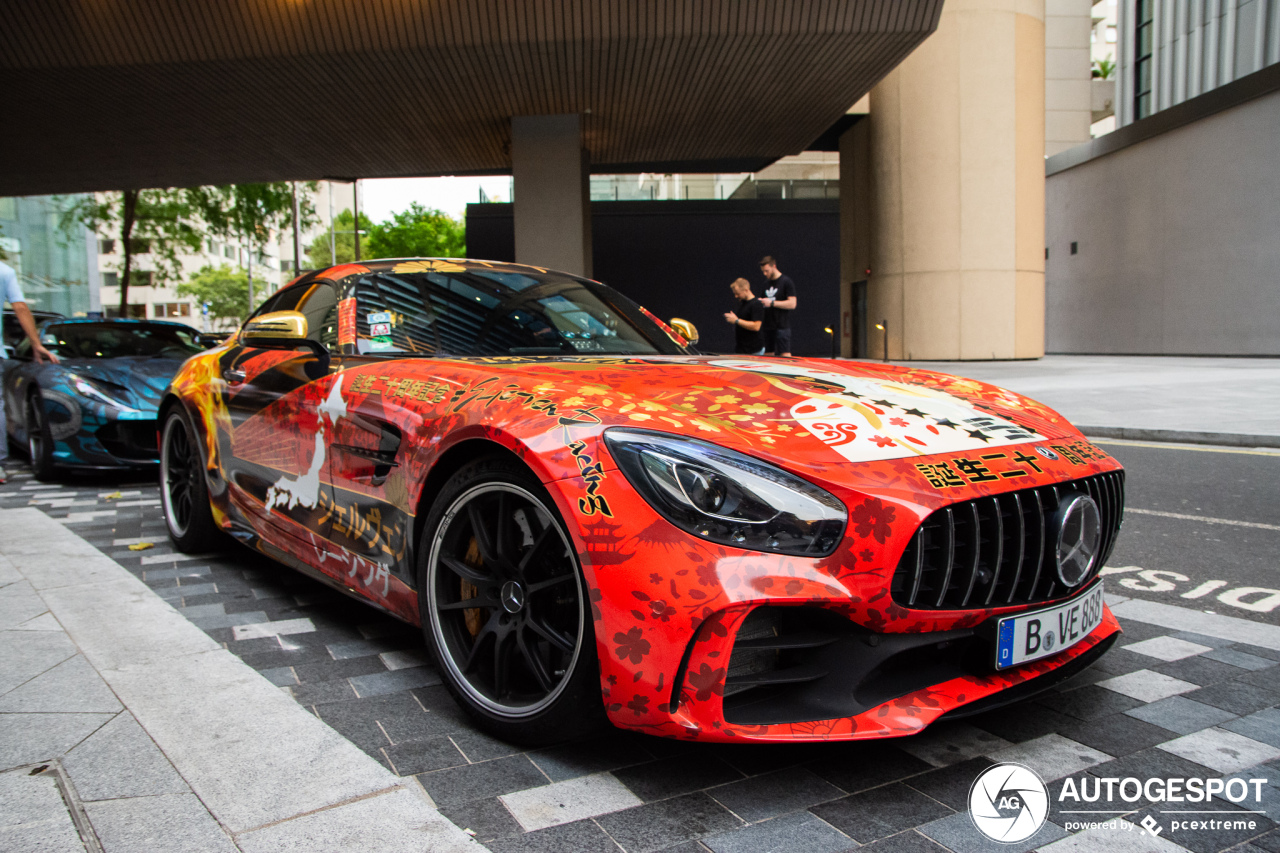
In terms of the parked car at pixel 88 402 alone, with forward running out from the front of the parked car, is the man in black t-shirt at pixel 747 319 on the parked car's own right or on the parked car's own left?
on the parked car's own left

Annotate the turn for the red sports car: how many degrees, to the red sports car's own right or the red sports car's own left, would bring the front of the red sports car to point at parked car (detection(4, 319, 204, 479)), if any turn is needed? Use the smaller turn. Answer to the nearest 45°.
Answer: approximately 180°

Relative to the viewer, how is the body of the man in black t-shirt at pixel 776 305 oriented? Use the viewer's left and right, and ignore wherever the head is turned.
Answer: facing the viewer and to the left of the viewer

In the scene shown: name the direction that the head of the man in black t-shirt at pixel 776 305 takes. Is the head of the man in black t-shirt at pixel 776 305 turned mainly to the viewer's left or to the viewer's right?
to the viewer's left

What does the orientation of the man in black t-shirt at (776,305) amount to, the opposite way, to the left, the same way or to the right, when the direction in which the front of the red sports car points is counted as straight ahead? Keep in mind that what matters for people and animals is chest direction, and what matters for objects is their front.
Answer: to the right

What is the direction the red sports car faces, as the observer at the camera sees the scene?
facing the viewer and to the right of the viewer

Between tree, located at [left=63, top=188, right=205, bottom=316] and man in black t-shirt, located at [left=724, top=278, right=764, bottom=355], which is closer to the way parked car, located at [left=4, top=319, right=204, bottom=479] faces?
the man in black t-shirt

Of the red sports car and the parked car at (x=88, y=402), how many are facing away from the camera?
0

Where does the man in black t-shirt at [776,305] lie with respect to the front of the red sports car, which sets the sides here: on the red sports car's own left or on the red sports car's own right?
on the red sports car's own left

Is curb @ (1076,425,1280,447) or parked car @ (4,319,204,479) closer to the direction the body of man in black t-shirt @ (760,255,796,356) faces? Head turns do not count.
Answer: the parked car

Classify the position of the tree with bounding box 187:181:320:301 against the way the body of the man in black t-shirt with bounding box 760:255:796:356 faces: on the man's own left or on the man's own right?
on the man's own right

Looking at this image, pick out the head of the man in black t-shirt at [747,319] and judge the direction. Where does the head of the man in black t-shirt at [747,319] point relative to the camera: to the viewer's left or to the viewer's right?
to the viewer's left

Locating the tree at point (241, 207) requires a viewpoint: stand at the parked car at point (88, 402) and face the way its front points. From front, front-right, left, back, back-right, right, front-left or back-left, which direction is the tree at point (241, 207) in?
back-left
